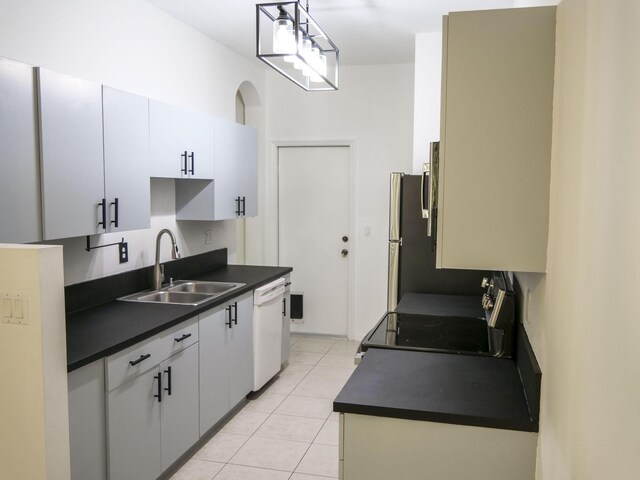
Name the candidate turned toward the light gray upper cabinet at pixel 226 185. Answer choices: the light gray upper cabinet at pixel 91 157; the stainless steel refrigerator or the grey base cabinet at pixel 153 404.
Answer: the stainless steel refrigerator

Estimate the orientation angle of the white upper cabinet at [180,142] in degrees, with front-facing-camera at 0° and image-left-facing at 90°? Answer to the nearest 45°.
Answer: approximately 315°

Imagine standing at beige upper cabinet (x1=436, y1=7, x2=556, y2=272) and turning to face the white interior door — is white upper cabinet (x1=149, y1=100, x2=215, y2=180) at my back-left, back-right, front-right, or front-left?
front-left

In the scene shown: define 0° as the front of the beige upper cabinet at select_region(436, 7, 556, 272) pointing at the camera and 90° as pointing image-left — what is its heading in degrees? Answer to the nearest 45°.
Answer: approximately 90°

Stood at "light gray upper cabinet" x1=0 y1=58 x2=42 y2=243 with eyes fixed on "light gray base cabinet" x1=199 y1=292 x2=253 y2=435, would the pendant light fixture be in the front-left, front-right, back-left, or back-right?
front-right

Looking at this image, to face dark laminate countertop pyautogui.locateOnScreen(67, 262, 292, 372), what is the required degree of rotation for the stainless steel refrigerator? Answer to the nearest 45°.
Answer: approximately 45° to its left

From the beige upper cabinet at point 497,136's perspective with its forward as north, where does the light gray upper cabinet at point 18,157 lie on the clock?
the light gray upper cabinet at point 18,157 is roughly at 12 o'clock from the beige upper cabinet at point 497,136.

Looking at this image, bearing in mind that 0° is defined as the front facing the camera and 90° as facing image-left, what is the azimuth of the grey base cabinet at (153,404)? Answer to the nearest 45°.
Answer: approximately 315°

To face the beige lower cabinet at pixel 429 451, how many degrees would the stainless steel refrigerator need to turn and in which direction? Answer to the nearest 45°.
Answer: approximately 90° to its left

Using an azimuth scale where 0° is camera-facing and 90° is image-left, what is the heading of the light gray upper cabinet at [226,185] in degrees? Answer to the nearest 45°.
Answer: approximately 315°

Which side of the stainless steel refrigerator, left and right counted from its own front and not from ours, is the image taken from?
left

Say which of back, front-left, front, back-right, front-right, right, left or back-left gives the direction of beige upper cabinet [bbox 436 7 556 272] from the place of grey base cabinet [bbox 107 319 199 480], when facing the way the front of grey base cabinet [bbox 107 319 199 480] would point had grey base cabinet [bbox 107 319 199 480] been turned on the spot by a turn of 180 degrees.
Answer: back
